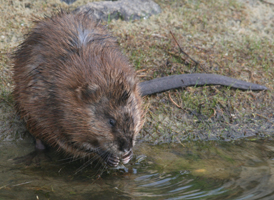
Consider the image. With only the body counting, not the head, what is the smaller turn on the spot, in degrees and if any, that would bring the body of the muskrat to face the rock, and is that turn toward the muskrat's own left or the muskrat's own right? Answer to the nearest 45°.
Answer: approximately 135° to the muskrat's own left

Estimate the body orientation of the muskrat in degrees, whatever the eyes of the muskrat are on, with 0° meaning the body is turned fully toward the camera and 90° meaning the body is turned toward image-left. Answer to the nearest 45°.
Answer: approximately 315°
